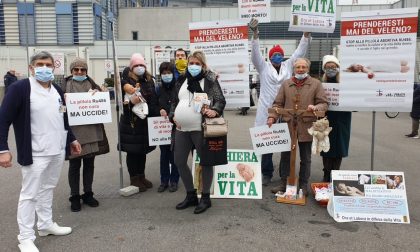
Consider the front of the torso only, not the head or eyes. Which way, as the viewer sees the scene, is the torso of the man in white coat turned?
toward the camera
